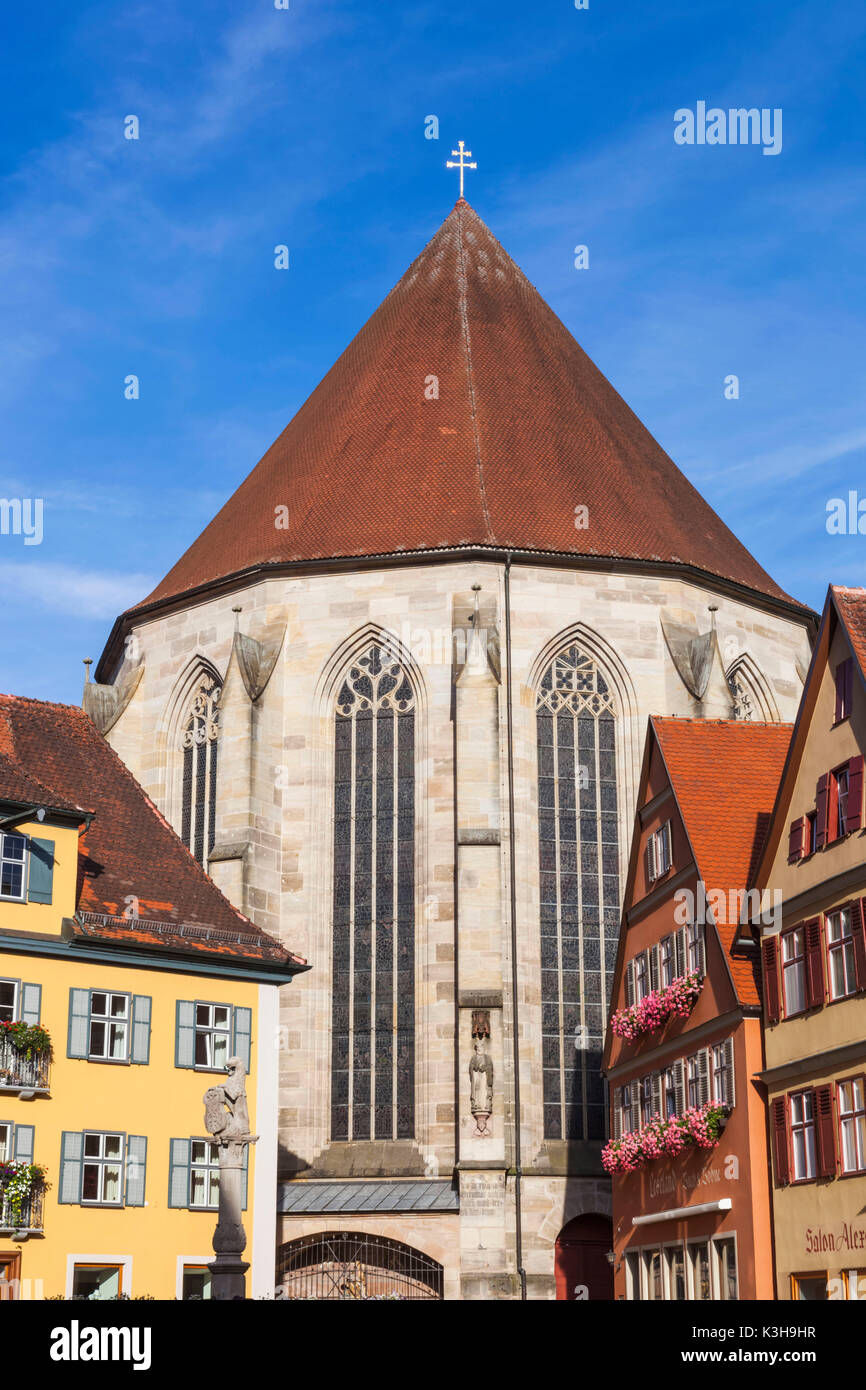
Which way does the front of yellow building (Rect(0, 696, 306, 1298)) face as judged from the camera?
facing the viewer

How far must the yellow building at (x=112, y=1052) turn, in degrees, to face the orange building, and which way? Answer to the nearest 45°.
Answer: approximately 90° to its left

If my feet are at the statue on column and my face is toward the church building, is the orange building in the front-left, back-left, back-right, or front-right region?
front-right

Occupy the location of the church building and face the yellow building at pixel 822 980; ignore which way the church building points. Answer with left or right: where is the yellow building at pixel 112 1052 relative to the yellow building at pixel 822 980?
right

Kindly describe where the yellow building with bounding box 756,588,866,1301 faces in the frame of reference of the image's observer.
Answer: facing the viewer and to the left of the viewer

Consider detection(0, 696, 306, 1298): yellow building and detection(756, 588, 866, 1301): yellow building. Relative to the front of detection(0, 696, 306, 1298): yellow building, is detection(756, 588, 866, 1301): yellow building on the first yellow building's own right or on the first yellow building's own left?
on the first yellow building's own left

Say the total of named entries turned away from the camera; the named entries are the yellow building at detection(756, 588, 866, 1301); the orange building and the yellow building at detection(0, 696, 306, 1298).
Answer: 0

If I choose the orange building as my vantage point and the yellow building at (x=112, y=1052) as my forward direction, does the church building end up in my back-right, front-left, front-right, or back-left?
front-right

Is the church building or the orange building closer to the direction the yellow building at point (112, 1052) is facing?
the orange building

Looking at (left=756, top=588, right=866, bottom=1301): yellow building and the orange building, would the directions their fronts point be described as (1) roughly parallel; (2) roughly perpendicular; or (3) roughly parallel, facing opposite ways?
roughly parallel

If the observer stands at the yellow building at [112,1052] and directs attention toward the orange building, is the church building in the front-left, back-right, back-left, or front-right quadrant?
front-left

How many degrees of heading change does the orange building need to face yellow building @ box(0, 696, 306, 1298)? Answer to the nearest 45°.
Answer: approximately 45° to its right

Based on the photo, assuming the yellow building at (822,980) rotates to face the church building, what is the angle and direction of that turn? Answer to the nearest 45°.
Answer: approximately 90° to its right

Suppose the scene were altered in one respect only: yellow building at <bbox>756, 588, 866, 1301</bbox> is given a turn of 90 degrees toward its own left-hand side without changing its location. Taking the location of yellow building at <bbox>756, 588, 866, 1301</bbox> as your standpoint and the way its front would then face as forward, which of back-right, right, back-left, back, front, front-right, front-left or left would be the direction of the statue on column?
back-right

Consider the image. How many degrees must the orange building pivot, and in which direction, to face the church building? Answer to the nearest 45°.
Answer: approximately 90° to its right

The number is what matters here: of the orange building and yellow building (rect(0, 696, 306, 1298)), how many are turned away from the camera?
0

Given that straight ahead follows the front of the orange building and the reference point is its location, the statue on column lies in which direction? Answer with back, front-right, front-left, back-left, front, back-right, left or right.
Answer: front
